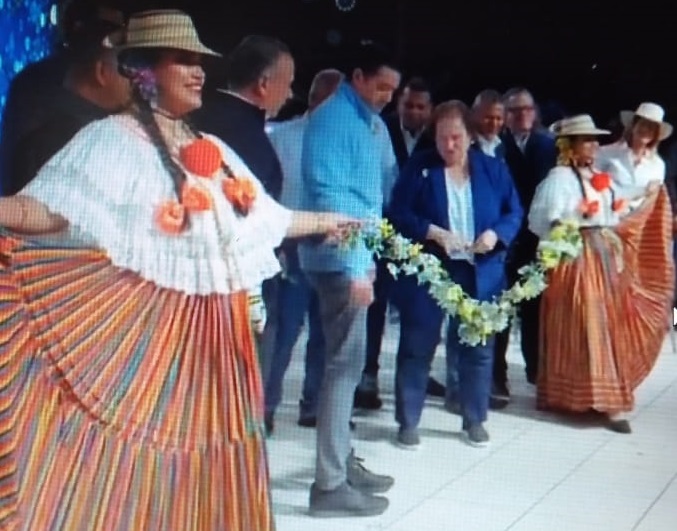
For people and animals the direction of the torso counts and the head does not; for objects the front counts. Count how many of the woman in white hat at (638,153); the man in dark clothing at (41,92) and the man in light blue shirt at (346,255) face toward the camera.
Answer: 1

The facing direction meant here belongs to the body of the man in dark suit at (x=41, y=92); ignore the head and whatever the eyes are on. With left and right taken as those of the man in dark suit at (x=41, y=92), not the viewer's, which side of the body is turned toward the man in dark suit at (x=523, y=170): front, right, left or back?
front

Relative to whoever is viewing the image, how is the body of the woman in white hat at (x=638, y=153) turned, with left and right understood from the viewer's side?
facing the viewer

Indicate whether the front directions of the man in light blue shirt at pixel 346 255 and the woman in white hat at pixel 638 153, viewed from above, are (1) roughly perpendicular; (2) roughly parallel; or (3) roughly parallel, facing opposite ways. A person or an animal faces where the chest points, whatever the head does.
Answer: roughly perpendicular

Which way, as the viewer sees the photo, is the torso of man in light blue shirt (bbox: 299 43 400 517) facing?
to the viewer's right

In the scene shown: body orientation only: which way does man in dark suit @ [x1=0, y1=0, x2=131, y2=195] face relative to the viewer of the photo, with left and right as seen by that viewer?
facing to the right of the viewer

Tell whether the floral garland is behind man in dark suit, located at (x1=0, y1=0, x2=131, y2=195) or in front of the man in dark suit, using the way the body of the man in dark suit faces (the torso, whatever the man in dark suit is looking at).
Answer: in front

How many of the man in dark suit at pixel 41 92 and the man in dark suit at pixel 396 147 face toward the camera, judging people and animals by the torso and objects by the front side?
1

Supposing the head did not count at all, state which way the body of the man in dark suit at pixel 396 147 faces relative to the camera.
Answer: toward the camera
